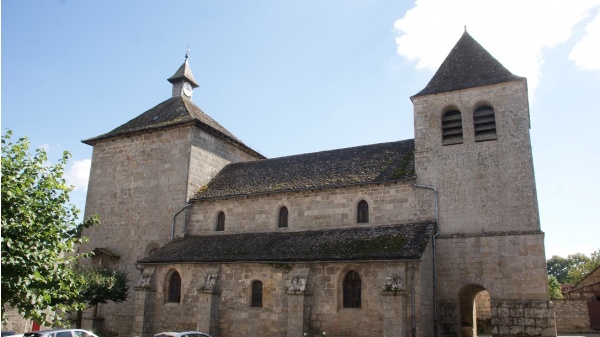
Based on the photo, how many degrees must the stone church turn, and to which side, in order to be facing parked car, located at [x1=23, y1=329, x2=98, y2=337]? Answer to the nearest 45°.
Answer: approximately 45° to its right

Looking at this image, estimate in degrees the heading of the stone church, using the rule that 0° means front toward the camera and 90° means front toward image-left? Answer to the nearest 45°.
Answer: approximately 0°

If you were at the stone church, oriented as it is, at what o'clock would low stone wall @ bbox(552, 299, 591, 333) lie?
The low stone wall is roughly at 9 o'clock from the stone church.

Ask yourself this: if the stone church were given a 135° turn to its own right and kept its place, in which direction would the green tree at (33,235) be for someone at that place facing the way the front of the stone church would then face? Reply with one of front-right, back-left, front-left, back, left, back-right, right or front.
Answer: left
